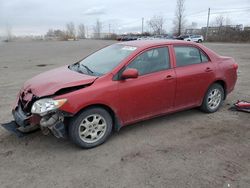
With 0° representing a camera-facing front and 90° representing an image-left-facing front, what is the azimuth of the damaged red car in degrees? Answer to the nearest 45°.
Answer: approximately 45°
